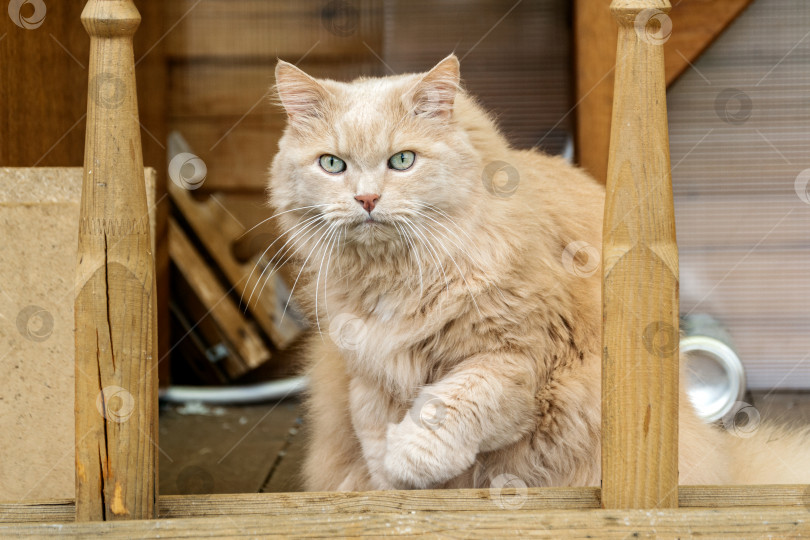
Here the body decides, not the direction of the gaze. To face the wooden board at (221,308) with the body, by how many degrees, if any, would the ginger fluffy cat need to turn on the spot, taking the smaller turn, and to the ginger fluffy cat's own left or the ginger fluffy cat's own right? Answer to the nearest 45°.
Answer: approximately 90° to the ginger fluffy cat's own right

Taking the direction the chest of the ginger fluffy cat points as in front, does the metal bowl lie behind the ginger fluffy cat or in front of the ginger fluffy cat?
behind

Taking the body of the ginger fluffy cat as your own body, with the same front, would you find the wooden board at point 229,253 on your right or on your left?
on your right

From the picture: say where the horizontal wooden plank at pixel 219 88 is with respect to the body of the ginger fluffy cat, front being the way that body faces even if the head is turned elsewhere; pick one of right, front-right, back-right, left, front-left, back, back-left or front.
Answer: right

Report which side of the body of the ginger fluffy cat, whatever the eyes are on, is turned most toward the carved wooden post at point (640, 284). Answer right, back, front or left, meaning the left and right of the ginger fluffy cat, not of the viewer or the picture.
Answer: left

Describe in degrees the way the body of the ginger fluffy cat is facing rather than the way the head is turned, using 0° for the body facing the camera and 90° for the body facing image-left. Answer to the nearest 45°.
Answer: approximately 45°

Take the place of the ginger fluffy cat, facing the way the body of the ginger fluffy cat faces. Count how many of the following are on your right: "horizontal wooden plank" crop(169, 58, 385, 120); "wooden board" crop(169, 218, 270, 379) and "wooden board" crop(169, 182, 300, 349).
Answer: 3

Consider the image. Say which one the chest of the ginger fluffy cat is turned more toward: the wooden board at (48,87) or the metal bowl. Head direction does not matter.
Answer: the wooden board
